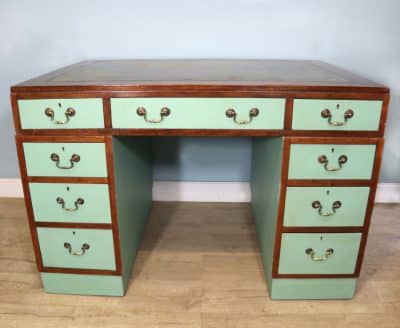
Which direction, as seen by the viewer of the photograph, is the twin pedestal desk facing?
facing the viewer
